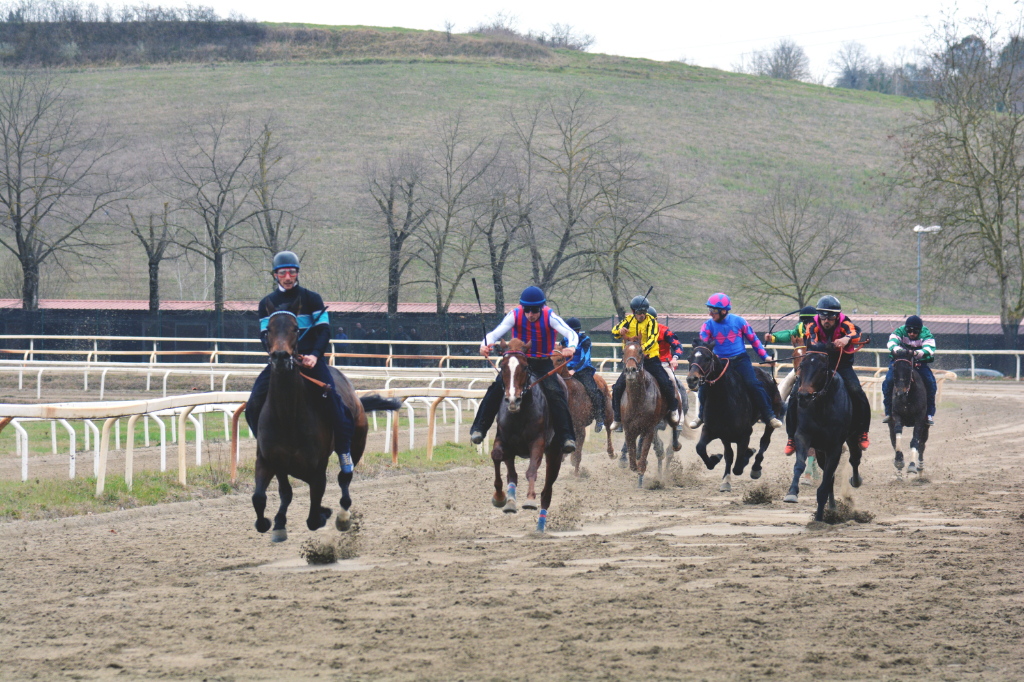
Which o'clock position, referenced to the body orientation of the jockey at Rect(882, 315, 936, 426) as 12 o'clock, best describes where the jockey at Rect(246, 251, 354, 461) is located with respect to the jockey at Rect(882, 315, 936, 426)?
the jockey at Rect(246, 251, 354, 461) is roughly at 1 o'clock from the jockey at Rect(882, 315, 936, 426).

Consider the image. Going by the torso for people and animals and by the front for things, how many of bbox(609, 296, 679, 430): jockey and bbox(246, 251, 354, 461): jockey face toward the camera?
2

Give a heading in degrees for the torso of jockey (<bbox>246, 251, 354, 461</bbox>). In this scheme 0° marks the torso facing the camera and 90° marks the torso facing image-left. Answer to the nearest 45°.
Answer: approximately 0°

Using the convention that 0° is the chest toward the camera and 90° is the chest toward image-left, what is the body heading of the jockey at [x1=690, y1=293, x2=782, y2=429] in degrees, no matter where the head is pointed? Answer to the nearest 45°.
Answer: approximately 45°

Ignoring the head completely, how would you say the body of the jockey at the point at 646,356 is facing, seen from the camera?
toward the camera

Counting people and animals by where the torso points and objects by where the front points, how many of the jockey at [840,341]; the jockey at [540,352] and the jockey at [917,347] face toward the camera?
3

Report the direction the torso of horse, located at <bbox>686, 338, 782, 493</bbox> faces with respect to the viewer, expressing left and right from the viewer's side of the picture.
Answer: facing the viewer and to the left of the viewer

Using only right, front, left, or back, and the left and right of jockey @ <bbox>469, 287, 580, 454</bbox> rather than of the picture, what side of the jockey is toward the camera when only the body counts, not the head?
front

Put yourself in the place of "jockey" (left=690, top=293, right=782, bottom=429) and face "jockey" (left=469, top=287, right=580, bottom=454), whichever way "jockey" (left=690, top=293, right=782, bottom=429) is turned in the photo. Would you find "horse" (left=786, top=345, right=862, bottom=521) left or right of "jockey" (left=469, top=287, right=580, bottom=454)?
left

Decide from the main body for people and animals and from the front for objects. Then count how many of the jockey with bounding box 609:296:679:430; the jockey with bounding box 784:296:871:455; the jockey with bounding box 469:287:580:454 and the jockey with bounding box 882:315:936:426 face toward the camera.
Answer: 4

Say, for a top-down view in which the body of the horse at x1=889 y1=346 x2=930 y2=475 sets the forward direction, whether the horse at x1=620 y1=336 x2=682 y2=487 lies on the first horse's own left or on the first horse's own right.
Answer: on the first horse's own right

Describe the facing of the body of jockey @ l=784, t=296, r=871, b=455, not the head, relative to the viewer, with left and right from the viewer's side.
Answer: facing the viewer
